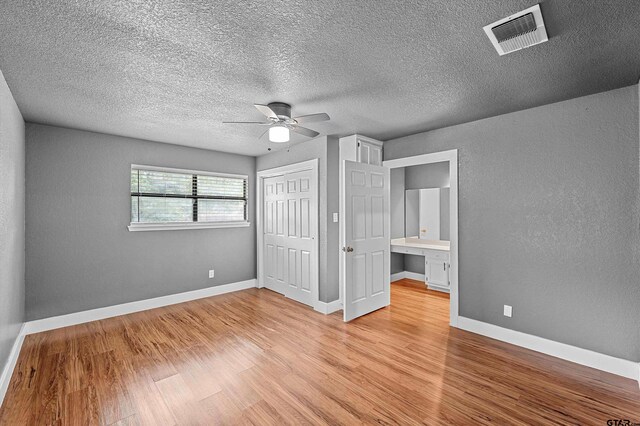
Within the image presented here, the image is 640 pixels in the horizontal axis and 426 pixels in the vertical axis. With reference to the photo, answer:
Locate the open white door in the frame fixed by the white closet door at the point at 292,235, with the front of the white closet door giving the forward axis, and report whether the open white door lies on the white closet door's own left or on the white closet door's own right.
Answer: on the white closet door's own left

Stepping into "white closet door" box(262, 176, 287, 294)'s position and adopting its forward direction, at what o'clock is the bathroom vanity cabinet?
The bathroom vanity cabinet is roughly at 8 o'clock from the white closet door.

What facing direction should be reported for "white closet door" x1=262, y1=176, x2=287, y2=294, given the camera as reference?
facing the viewer and to the left of the viewer

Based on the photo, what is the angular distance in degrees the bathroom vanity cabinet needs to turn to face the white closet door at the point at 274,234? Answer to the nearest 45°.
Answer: approximately 45° to its right

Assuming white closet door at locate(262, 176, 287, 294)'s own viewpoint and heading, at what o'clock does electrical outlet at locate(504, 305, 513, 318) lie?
The electrical outlet is roughly at 9 o'clock from the white closet door.

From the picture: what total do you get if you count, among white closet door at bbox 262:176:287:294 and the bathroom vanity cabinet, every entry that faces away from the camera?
0

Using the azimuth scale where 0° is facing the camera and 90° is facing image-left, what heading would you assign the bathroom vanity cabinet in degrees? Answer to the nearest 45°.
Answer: approximately 45°

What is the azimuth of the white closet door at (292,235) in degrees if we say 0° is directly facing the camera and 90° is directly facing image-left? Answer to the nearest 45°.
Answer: approximately 45°

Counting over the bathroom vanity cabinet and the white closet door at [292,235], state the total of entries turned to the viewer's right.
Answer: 0
